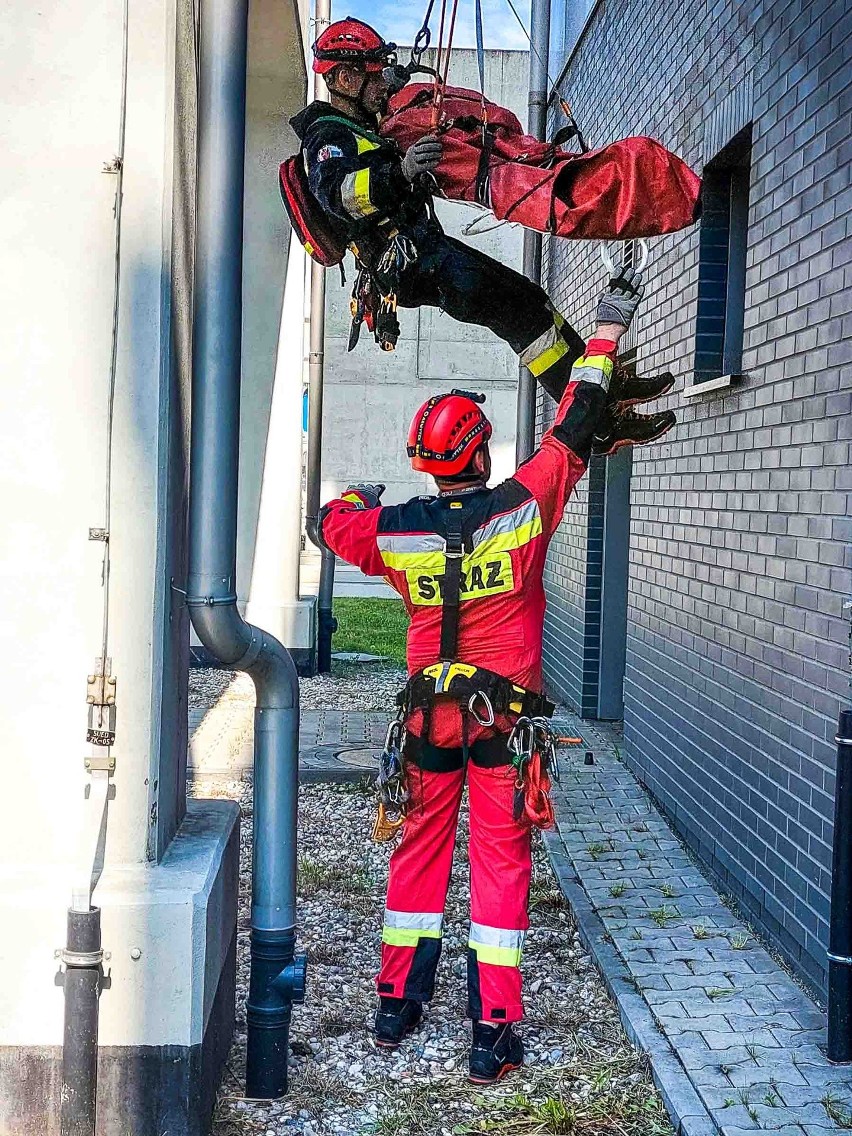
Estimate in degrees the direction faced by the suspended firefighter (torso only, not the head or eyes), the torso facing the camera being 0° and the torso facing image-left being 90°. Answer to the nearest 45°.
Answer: approximately 270°

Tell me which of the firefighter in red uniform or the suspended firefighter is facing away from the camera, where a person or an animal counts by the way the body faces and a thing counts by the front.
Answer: the firefighter in red uniform

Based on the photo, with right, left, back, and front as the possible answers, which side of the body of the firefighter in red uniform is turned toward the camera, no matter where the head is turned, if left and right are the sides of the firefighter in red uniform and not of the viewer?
back

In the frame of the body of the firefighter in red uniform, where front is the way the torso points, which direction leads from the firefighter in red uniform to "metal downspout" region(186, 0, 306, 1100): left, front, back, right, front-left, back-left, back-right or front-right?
back-left

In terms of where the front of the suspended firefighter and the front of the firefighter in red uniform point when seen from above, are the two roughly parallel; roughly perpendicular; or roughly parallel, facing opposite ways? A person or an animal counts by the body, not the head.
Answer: roughly perpendicular

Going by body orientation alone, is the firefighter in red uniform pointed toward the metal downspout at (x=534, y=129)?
yes

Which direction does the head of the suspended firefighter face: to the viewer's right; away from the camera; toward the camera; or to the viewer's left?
to the viewer's right

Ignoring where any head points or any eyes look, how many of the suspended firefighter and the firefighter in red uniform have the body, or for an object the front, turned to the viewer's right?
1

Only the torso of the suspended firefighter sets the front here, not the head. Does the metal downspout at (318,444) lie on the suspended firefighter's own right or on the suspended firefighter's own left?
on the suspended firefighter's own left

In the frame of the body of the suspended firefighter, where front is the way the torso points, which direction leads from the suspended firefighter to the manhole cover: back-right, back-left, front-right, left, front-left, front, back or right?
left
